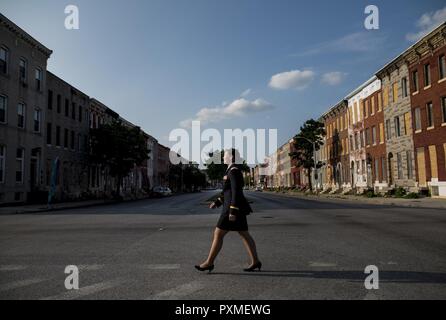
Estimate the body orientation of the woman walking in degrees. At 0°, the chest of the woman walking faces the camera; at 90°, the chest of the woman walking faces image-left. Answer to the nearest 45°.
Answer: approximately 90°

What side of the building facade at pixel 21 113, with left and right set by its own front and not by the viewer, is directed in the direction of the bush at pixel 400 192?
front

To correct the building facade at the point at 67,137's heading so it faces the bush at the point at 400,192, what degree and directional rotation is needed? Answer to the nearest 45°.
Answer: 0° — it already faces it

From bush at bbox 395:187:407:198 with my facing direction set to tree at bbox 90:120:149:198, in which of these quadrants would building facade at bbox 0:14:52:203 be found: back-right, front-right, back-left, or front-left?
front-left

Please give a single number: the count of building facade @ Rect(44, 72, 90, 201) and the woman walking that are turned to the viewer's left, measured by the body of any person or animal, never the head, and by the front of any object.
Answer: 1

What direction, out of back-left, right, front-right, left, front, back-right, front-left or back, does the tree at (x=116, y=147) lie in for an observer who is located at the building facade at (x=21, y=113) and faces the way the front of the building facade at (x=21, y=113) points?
left

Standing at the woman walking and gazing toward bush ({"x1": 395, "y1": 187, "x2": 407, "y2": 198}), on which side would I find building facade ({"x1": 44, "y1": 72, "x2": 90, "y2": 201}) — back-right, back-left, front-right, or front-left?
front-left

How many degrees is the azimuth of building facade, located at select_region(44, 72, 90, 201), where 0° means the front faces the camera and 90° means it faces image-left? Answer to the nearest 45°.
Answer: approximately 315°

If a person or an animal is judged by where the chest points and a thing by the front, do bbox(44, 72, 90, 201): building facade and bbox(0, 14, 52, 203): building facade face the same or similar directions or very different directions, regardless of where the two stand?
same or similar directions

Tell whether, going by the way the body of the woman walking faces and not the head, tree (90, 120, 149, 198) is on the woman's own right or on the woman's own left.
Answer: on the woman's own right

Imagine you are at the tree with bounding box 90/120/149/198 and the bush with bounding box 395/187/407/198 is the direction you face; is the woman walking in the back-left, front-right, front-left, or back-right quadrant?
front-right

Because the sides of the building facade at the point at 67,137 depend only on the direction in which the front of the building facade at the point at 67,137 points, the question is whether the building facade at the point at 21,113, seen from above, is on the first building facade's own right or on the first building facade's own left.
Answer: on the first building facade's own right

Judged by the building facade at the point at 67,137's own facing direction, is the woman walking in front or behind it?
in front

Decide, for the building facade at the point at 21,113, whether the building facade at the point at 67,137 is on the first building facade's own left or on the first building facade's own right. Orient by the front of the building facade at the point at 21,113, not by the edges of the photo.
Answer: on the first building facade's own left
